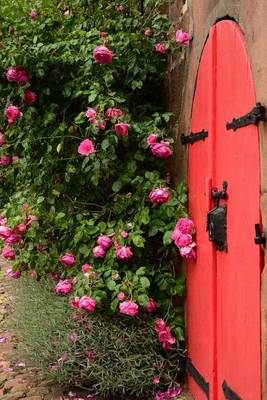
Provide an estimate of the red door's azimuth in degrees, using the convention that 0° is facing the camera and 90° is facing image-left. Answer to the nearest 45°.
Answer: approximately 45°

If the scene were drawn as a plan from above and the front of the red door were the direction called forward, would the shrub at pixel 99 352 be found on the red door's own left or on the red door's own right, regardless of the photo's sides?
on the red door's own right
